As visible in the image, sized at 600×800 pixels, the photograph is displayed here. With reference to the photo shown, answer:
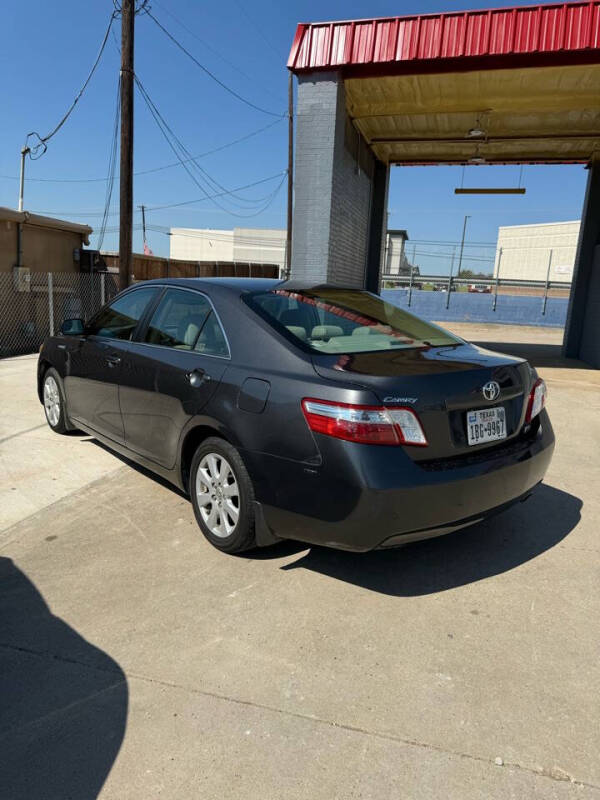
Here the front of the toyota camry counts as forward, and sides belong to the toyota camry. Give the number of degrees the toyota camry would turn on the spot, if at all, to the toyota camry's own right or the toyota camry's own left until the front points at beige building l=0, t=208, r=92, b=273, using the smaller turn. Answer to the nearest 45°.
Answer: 0° — it already faces it

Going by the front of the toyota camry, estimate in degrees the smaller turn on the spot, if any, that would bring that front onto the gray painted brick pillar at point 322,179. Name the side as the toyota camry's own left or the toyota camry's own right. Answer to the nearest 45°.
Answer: approximately 45° to the toyota camry's own right

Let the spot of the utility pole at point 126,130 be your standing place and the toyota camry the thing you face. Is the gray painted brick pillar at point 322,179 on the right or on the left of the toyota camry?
left

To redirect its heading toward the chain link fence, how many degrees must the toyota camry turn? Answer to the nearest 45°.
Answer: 0° — it already faces it

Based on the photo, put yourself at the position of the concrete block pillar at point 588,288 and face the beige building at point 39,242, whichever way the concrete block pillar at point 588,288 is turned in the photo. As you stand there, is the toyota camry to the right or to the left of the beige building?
left

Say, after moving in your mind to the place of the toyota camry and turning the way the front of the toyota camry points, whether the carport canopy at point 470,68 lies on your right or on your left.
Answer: on your right

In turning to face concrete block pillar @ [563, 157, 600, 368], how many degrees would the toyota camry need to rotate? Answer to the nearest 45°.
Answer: approximately 90° to its right

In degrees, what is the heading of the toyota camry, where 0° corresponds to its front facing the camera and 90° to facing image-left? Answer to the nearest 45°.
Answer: approximately 135°

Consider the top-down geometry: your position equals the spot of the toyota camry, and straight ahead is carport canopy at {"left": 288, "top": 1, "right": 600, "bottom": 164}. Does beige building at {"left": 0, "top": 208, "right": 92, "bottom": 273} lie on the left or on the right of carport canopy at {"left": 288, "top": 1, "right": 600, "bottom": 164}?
left
